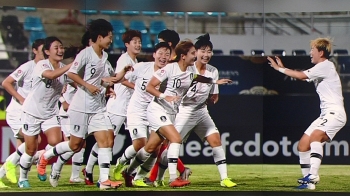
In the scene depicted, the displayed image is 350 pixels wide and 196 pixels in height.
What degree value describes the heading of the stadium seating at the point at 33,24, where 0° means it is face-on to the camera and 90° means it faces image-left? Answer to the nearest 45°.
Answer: approximately 0°

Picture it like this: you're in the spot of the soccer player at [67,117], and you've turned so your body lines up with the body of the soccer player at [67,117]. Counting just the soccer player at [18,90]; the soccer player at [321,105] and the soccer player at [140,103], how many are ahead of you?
2

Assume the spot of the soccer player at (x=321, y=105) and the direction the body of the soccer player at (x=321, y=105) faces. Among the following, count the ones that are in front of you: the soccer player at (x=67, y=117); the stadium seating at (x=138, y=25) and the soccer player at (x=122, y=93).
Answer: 3

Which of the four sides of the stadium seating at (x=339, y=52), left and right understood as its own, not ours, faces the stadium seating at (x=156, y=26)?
right

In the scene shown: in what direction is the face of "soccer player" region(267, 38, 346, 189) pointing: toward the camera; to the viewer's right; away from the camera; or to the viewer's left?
to the viewer's left

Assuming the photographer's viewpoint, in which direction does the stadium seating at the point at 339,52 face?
facing the viewer

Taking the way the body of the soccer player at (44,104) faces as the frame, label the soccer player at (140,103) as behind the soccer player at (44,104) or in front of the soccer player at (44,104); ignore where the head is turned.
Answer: in front

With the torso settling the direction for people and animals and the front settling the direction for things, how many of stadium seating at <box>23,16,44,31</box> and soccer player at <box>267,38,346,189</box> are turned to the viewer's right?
0

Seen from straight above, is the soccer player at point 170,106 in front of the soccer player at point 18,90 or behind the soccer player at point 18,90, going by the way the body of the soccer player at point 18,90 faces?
in front

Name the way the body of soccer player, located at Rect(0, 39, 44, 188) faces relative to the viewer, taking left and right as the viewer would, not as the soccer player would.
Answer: facing to the right of the viewer

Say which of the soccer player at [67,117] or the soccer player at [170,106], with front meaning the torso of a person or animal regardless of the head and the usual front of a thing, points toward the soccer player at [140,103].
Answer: the soccer player at [67,117]

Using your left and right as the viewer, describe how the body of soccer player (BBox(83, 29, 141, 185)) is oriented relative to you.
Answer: facing the viewer and to the right of the viewer

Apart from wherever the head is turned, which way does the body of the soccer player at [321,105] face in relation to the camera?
to the viewer's left

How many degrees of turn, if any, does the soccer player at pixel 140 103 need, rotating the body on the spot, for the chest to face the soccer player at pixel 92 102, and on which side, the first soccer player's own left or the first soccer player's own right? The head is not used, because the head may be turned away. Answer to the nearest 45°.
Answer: approximately 135° to the first soccer player's own right

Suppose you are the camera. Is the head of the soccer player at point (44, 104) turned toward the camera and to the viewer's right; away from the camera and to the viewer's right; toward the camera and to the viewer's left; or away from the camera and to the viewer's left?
toward the camera and to the viewer's right
